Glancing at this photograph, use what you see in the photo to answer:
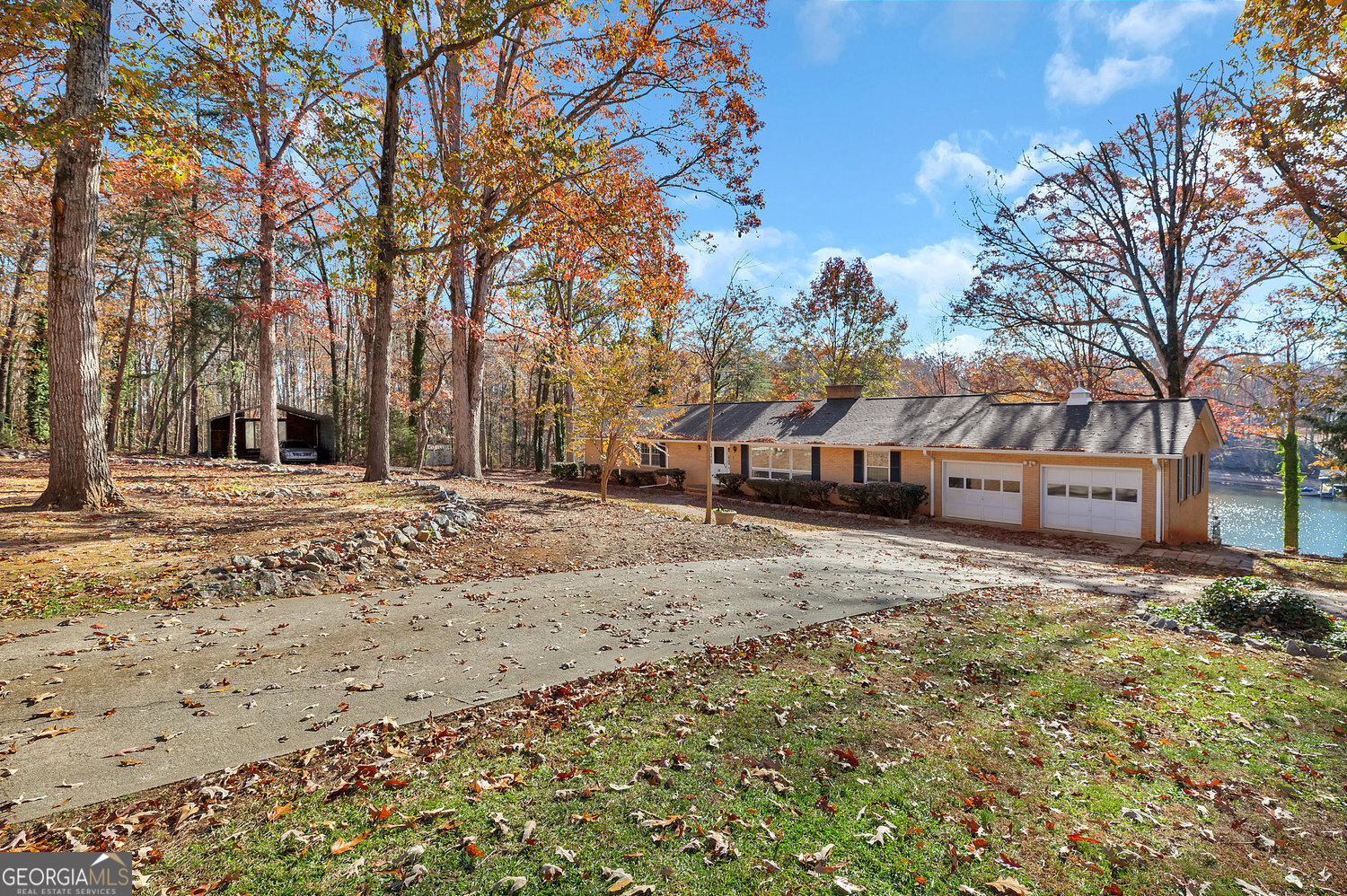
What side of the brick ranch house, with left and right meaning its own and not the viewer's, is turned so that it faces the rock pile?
front

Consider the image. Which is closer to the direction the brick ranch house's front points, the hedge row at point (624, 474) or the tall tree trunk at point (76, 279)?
the tall tree trunk

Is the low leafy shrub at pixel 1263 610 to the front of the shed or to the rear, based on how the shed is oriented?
to the front

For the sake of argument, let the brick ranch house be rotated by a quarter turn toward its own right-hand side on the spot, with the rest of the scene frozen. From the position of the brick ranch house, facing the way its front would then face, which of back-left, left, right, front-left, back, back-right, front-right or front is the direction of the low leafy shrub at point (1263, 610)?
back-left

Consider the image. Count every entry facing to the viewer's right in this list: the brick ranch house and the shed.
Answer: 0

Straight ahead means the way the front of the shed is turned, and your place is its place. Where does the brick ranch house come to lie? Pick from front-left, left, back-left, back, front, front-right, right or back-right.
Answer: front-left

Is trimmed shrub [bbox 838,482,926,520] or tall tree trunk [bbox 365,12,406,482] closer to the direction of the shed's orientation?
the tall tree trunk

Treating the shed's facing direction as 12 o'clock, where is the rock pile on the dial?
The rock pile is roughly at 12 o'clock from the shed.

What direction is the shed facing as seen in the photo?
toward the camera

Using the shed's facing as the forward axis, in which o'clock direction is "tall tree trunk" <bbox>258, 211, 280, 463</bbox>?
The tall tree trunk is roughly at 12 o'clock from the shed.
